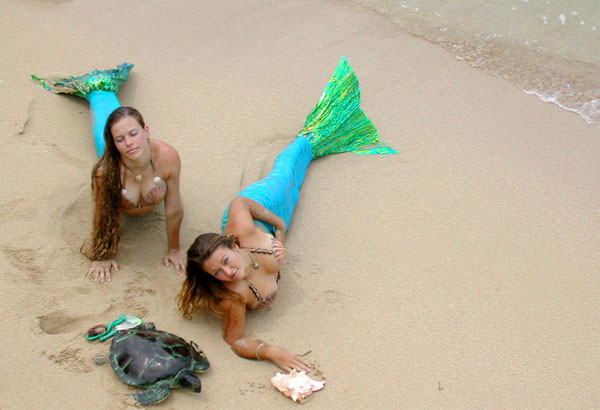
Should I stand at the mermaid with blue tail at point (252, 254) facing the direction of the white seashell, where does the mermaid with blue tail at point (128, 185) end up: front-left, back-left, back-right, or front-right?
back-right

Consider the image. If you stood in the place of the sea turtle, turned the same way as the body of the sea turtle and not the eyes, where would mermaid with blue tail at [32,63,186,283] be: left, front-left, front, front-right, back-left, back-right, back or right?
back-left

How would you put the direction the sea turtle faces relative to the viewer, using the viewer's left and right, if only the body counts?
facing the viewer and to the right of the viewer

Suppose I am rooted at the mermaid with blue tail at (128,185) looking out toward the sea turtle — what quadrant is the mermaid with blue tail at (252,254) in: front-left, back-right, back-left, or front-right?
front-left

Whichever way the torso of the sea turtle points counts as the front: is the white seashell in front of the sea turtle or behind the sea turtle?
in front

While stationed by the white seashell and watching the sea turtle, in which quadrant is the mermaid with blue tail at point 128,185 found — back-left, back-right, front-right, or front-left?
front-right

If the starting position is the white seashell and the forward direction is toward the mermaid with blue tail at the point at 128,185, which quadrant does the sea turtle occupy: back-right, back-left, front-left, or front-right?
front-left

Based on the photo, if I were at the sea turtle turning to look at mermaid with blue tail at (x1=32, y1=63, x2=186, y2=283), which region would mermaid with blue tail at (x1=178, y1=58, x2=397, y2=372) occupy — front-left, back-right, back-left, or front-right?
front-right

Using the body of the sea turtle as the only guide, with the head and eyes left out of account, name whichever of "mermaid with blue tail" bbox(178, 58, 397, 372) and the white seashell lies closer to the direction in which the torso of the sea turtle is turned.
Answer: the white seashell

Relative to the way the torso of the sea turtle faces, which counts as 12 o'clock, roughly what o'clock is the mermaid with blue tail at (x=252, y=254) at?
The mermaid with blue tail is roughly at 9 o'clock from the sea turtle.
